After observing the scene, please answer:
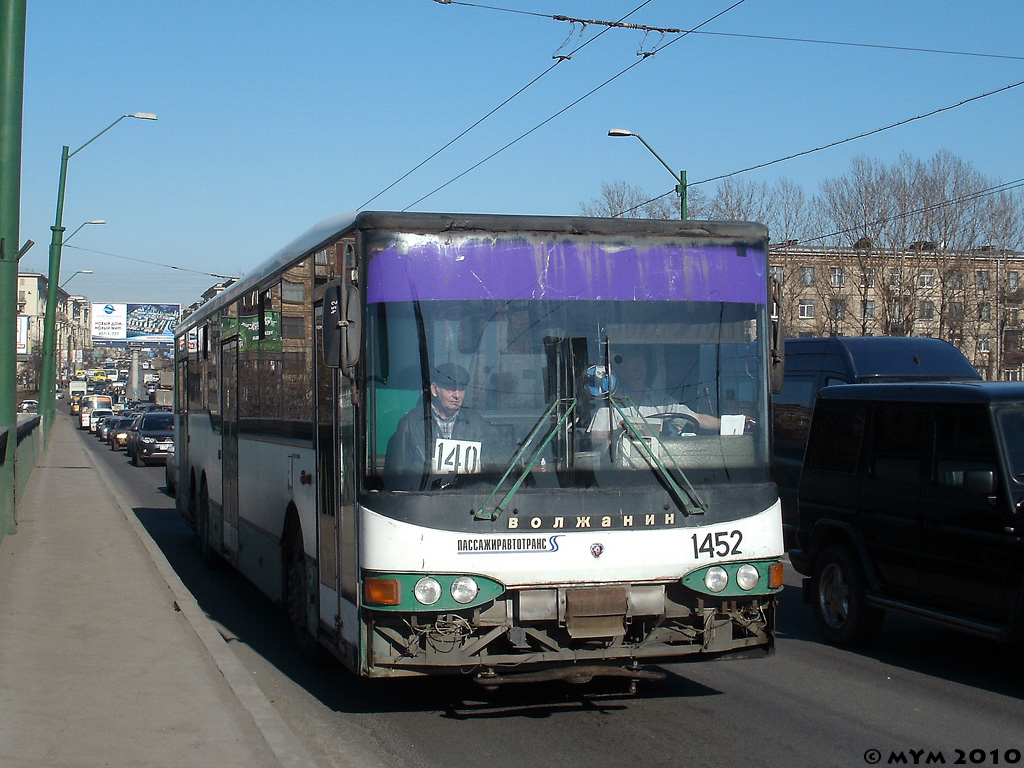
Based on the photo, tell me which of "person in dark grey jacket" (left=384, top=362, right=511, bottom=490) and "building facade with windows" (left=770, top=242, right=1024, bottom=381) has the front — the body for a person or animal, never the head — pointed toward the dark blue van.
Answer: the building facade with windows

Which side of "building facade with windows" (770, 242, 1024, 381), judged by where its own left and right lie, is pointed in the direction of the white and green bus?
front

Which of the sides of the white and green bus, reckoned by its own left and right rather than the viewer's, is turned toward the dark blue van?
left

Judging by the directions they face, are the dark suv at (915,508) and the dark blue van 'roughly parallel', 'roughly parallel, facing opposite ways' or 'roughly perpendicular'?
roughly parallel

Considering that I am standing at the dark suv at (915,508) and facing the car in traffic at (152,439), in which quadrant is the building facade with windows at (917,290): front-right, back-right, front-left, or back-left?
front-right

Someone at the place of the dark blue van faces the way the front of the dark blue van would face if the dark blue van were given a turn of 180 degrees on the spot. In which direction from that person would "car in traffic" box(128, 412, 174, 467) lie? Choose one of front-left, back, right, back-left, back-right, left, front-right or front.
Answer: front

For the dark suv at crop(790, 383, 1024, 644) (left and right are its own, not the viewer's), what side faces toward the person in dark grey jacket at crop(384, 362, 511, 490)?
right

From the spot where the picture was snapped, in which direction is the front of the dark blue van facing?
facing the viewer and to the right of the viewer

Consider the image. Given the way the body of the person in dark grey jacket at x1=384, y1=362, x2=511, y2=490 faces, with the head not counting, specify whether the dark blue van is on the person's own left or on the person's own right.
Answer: on the person's own left

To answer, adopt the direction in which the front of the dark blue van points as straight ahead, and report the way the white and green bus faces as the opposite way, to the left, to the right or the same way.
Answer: the same way

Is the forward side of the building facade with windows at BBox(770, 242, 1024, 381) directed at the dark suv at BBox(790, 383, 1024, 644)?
yes

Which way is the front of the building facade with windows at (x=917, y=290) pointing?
toward the camera

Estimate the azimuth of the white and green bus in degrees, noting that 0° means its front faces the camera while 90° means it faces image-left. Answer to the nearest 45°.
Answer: approximately 315°

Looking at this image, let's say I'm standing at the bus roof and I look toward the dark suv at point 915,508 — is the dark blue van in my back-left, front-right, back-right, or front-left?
front-left

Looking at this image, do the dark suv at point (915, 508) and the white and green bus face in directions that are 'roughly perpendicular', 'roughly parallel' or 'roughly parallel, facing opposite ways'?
roughly parallel
